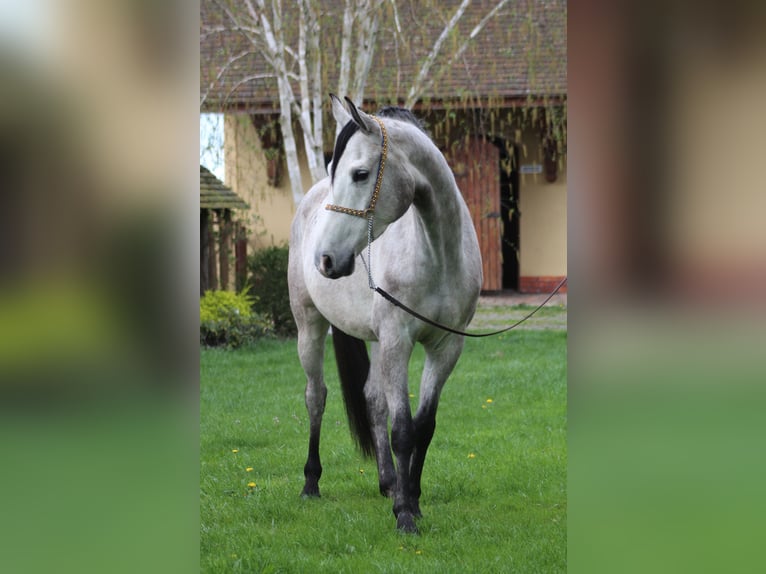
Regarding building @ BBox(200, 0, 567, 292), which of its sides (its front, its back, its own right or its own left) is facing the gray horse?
front

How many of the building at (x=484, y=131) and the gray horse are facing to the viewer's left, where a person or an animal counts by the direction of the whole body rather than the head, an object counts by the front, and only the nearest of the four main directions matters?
0

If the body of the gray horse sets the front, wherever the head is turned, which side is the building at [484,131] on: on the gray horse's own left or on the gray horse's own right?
on the gray horse's own left

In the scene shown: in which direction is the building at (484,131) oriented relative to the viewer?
toward the camera

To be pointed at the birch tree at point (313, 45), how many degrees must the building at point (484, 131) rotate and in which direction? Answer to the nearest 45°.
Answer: approximately 45° to its right

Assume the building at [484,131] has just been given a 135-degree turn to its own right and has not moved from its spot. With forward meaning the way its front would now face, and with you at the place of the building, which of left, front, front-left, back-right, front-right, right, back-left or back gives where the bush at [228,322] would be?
left

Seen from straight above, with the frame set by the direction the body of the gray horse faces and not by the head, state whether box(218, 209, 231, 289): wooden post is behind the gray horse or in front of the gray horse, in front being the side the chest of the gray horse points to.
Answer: behind

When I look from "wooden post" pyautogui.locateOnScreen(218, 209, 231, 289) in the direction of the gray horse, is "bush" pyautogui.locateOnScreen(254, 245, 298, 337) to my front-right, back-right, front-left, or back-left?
front-left

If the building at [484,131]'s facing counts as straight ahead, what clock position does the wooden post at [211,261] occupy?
The wooden post is roughly at 2 o'clock from the building.
